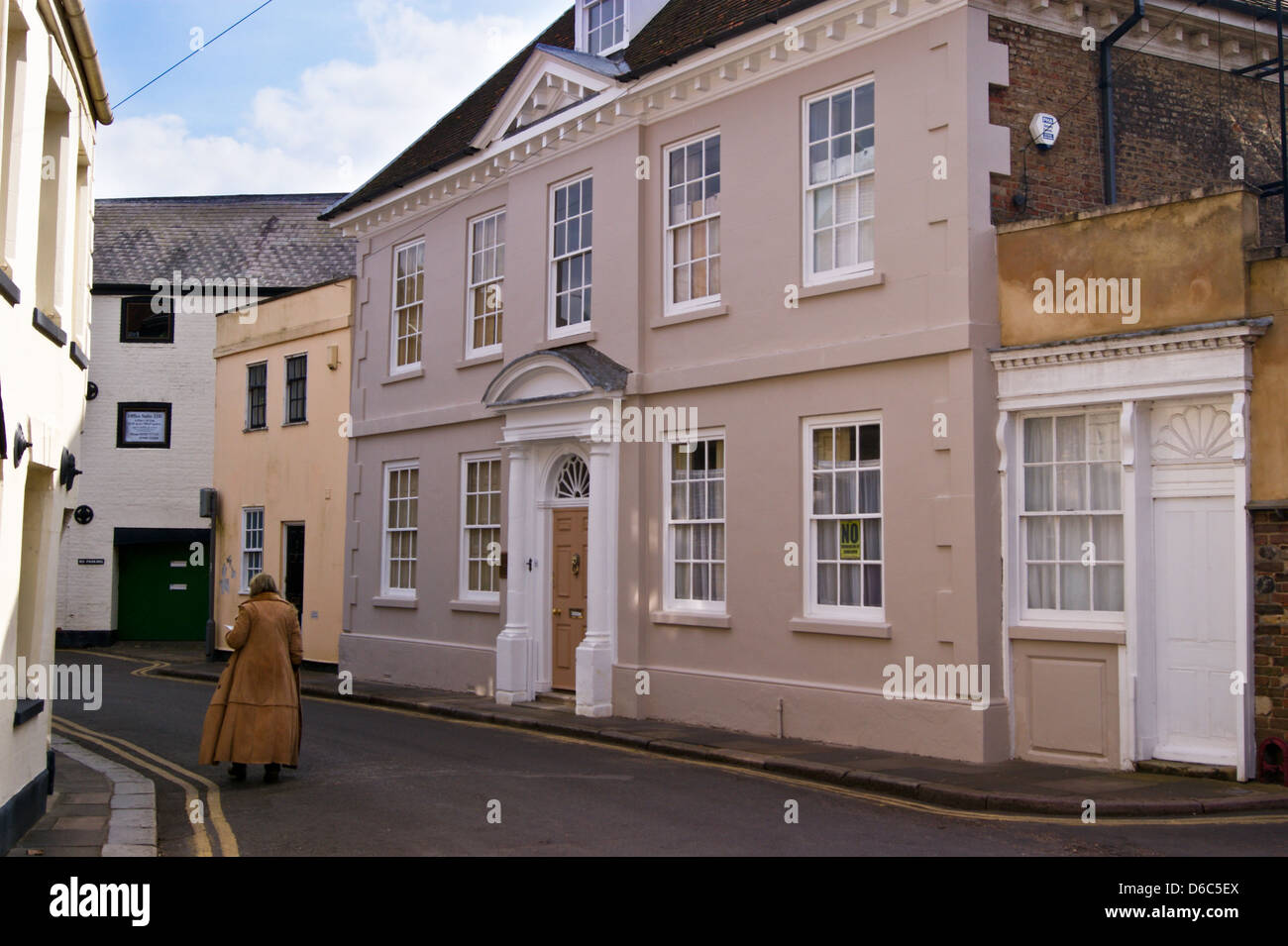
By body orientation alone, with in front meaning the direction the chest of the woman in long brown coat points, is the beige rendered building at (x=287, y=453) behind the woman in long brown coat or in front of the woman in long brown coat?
in front

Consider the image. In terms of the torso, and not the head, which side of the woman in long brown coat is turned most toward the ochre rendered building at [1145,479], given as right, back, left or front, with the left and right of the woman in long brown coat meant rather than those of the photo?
right

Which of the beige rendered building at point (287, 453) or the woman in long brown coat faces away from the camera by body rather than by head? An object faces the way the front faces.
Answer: the woman in long brown coat

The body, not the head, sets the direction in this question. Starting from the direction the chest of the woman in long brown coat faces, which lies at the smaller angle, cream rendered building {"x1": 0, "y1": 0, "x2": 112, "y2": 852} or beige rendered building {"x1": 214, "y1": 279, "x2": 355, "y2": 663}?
the beige rendered building

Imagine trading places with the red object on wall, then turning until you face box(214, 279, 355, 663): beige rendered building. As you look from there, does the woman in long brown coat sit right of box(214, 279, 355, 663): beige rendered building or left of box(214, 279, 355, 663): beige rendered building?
left

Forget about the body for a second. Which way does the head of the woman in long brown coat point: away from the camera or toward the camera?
away from the camera

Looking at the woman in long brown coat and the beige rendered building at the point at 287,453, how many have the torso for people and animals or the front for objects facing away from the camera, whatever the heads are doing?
1

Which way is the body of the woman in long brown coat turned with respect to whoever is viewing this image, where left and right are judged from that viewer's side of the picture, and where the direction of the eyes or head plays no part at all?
facing away from the viewer

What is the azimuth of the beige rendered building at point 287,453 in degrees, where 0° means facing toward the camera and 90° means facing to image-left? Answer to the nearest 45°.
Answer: approximately 45°

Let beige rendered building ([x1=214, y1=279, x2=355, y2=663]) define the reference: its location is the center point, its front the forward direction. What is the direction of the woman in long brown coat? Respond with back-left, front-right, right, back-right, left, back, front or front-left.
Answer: front-left
